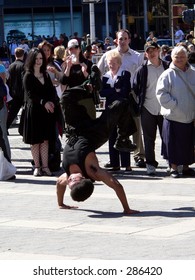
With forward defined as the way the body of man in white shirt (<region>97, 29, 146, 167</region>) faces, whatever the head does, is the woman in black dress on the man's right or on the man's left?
on the man's right

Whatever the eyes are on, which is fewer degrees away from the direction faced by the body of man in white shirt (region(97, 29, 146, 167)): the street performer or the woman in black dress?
the street performer

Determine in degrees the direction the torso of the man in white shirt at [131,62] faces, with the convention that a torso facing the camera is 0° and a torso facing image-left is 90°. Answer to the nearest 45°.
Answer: approximately 0°

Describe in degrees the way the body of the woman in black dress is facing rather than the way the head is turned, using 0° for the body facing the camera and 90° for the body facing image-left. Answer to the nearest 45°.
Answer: approximately 315°

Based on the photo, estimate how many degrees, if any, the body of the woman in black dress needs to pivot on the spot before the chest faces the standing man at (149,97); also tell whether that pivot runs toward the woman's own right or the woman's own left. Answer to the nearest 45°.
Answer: approximately 45° to the woman's own left

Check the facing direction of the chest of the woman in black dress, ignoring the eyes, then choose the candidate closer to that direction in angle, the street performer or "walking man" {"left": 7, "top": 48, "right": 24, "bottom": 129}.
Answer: the street performer

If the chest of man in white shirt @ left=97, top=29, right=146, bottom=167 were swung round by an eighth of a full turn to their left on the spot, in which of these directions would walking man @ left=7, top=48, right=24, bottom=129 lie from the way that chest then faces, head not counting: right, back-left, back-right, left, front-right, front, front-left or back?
back
